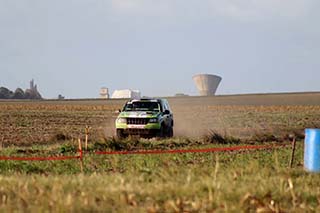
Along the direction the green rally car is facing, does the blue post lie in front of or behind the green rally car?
in front

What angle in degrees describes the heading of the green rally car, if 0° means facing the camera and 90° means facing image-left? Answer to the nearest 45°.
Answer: approximately 0°
